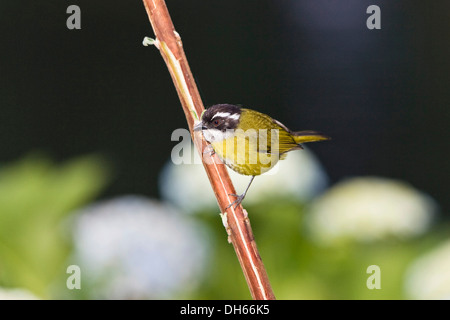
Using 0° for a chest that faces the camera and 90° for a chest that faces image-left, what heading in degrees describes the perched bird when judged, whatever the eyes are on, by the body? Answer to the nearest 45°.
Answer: approximately 90°
